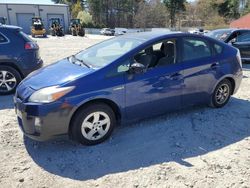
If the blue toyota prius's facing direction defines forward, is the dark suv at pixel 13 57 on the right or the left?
on its right

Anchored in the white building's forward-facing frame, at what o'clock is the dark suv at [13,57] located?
The dark suv is roughly at 12 o'clock from the white building.

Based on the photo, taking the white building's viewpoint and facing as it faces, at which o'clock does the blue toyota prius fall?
The blue toyota prius is roughly at 12 o'clock from the white building.

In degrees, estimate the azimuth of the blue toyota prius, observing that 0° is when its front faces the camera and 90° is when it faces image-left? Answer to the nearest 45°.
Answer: approximately 45°

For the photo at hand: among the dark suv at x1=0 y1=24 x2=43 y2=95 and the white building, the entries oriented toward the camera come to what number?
1

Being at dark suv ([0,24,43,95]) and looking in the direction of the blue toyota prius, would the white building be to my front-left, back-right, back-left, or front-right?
back-left

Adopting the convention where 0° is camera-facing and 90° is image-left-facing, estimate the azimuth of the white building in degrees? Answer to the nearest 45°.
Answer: approximately 0°

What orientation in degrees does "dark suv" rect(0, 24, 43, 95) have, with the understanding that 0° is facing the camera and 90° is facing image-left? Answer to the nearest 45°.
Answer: approximately 90°
